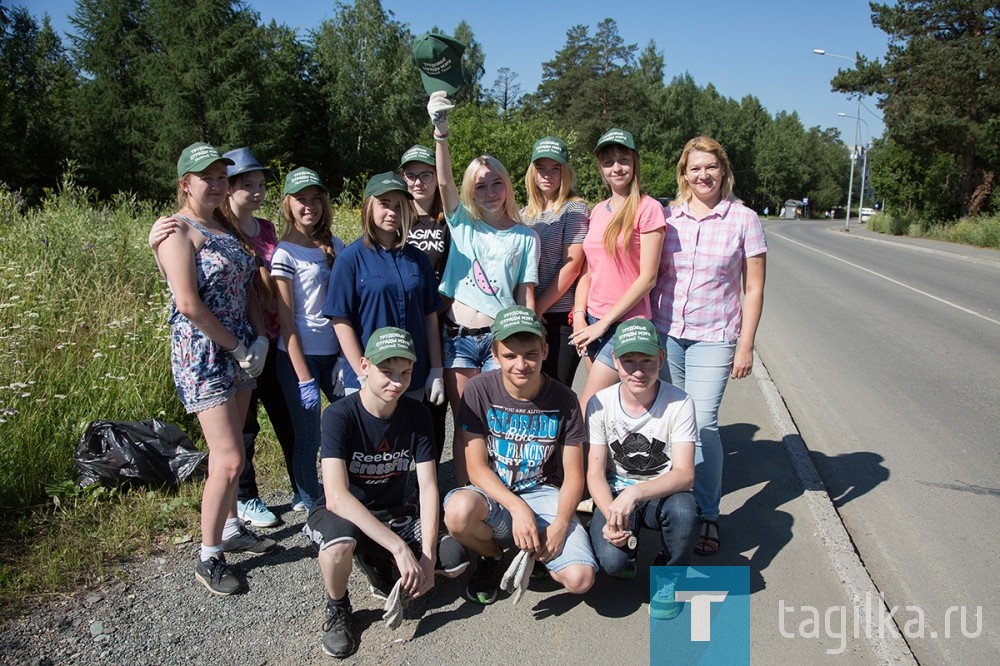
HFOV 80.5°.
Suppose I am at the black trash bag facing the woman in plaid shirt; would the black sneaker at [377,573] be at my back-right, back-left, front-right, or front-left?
front-right

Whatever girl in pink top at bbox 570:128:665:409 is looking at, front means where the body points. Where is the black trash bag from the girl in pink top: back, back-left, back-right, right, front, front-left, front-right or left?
front-right

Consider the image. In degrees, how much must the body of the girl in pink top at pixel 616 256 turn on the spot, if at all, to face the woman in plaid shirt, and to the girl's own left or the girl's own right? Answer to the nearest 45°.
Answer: approximately 135° to the girl's own left

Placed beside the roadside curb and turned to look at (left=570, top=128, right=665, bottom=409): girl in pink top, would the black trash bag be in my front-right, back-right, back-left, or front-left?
front-left

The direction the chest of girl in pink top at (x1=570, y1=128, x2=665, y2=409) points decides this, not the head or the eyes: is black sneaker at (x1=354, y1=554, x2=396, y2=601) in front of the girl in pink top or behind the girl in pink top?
in front

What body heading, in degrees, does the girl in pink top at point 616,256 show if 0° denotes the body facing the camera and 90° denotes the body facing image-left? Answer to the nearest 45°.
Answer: approximately 45°

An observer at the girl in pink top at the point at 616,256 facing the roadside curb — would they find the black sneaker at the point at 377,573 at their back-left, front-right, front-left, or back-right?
back-right
